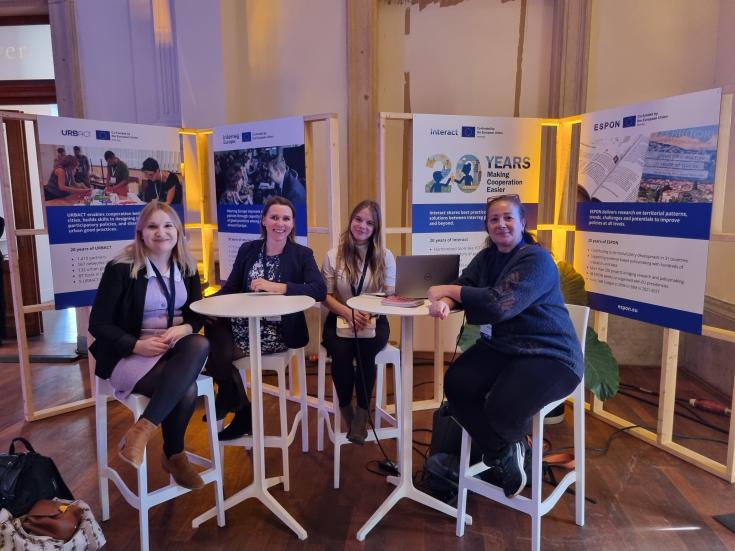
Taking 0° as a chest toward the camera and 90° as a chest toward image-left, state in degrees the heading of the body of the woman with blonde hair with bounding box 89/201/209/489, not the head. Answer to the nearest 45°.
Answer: approximately 315°

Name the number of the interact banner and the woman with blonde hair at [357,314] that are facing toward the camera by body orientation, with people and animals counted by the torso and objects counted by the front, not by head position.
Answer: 2

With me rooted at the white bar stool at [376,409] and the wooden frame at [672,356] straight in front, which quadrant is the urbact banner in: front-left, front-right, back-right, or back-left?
back-left

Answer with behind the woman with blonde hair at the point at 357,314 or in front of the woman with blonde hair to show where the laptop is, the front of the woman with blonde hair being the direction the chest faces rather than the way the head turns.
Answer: in front

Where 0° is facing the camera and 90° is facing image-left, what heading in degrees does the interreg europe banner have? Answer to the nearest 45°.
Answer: approximately 45°
